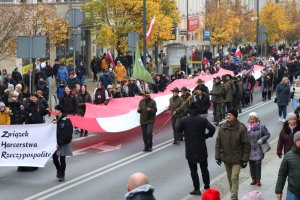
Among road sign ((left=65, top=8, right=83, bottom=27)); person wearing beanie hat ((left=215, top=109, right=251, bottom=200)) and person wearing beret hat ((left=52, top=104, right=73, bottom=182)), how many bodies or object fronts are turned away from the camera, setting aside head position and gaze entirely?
1

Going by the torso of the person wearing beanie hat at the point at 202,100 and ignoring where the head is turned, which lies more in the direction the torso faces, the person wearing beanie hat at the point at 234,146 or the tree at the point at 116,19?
the person wearing beanie hat

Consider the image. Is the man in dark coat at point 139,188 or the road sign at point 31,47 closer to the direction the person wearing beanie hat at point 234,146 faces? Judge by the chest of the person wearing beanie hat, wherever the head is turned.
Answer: the man in dark coat

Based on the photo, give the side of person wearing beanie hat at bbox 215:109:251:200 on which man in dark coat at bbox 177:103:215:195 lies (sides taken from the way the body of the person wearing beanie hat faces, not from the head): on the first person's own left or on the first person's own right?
on the first person's own right

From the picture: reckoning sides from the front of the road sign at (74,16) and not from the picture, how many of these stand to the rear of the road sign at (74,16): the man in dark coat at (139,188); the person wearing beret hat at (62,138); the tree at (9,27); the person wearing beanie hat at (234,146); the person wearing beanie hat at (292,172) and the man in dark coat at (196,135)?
5

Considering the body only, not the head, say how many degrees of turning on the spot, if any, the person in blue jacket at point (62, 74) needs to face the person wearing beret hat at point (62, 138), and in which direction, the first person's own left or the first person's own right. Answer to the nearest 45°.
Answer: approximately 180°

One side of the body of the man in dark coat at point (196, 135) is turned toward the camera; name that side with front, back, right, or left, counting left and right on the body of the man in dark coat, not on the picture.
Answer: back

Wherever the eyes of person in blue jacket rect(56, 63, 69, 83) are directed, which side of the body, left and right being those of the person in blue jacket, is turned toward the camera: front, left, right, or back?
back
